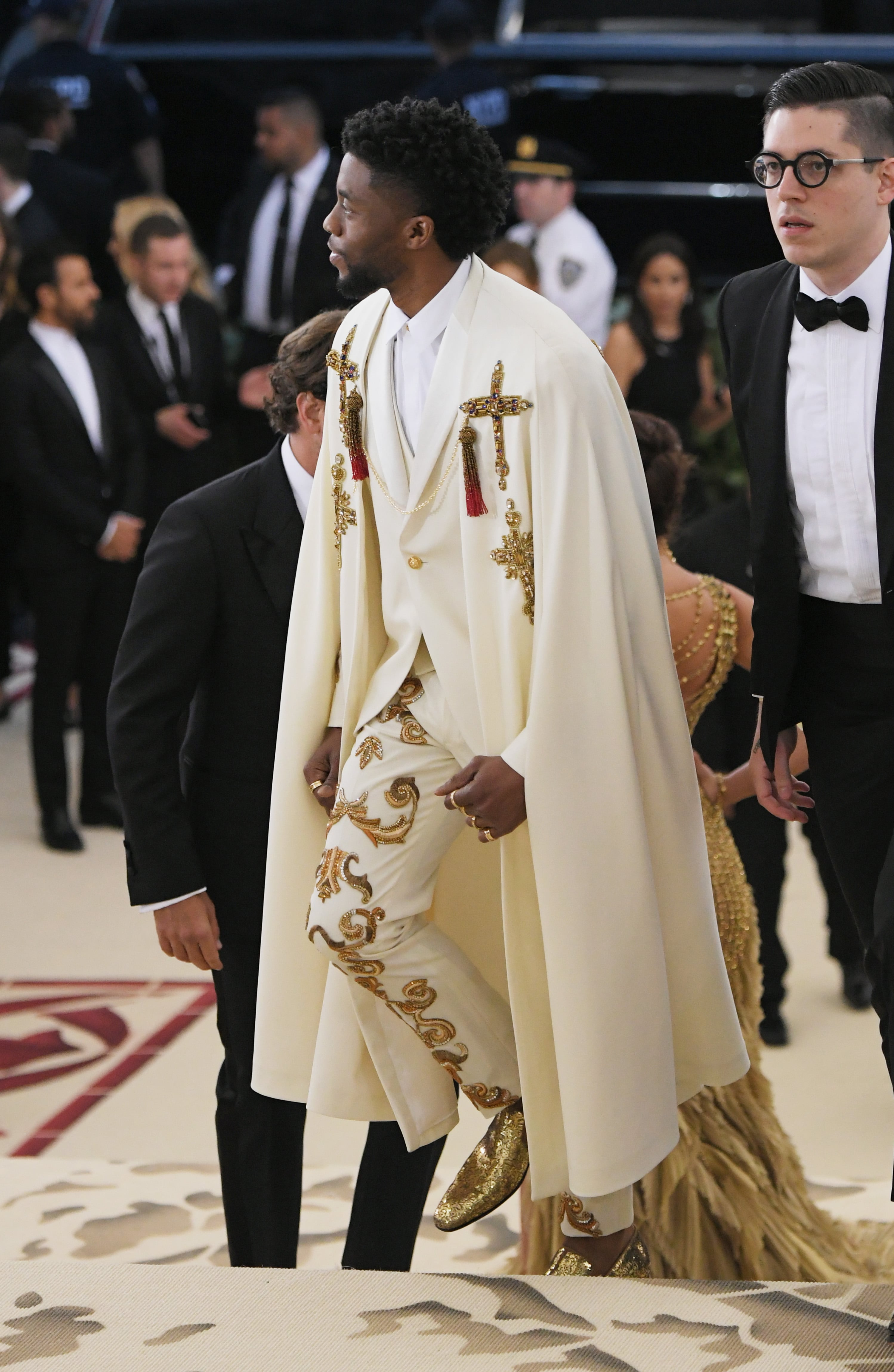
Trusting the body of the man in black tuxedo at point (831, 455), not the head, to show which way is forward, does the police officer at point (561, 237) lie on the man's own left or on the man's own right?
on the man's own right

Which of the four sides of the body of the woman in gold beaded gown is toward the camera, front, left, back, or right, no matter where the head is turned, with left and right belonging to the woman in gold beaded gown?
back

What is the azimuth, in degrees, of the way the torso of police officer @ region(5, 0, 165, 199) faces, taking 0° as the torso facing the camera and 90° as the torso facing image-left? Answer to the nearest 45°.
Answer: approximately 180°

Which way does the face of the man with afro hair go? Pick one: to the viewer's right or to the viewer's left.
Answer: to the viewer's left

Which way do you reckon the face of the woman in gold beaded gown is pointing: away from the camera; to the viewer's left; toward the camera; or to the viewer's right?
away from the camera

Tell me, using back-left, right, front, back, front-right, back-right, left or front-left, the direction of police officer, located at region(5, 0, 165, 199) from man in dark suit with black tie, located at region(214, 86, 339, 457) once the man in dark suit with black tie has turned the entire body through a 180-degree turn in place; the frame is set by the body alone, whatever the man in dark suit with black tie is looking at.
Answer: left

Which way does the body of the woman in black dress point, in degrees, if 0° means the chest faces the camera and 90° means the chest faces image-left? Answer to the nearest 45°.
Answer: approximately 0°

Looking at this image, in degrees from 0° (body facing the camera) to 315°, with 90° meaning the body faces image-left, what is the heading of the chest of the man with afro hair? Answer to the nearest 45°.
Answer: approximately 45°

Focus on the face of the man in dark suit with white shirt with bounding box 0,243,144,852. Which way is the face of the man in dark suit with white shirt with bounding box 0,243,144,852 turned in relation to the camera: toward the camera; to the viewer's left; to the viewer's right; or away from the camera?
to the viewer's right

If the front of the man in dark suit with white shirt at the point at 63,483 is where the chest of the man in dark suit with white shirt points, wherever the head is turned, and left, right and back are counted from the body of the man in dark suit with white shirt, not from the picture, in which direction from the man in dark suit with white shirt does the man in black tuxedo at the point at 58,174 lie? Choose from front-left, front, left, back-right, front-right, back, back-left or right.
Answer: back-left

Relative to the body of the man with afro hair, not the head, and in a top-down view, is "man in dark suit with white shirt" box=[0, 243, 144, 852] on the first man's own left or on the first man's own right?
on the first man's own right
